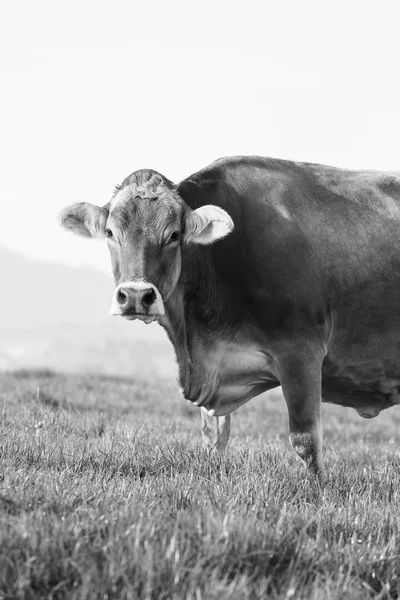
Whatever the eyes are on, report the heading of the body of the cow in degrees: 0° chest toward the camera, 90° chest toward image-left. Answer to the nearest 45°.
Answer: approximately 45°
